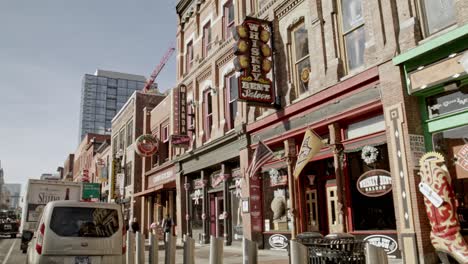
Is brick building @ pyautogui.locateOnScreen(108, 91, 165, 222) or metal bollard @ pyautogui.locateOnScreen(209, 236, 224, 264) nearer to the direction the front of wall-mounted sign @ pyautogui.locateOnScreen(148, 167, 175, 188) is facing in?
the metal bollard

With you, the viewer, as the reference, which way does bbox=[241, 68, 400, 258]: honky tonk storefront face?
facing the viewer and to the left of the viewer

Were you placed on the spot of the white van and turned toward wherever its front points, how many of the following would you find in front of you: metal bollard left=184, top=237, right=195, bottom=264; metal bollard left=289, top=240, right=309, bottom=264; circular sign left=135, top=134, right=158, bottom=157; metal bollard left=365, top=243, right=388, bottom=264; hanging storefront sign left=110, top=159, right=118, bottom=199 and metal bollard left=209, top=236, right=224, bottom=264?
2

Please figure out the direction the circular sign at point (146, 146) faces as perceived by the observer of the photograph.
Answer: facing the viewer

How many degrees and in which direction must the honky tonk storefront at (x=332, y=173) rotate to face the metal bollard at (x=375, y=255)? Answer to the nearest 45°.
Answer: approximately 45° to its left

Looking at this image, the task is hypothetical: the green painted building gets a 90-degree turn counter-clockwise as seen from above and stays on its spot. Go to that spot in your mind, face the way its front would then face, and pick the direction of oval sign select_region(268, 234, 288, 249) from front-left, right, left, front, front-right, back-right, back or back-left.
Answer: back

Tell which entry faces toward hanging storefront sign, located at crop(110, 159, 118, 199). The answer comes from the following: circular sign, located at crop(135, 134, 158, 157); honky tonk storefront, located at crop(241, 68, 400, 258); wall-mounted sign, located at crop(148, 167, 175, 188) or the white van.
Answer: the white van

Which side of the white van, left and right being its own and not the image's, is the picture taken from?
back

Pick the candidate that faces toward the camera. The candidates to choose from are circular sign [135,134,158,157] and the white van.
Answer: the circular sign

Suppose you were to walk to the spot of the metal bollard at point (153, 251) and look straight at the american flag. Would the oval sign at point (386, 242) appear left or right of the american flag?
right

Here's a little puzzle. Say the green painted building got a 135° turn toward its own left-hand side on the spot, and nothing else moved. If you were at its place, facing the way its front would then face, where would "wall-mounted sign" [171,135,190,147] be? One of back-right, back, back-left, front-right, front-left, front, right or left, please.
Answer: back-left

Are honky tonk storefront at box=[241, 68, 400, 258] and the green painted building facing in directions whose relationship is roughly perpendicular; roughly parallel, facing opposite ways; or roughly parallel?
roughly parallel

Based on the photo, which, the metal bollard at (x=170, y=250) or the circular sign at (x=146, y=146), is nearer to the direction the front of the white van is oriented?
the circular sign

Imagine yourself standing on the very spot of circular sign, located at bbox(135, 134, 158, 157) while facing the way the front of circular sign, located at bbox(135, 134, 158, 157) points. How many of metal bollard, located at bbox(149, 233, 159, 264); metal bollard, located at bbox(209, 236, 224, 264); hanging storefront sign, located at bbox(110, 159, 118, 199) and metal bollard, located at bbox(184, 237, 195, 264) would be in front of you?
3

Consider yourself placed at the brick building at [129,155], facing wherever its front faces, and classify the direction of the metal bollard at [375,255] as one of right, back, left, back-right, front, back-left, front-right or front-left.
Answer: front-left

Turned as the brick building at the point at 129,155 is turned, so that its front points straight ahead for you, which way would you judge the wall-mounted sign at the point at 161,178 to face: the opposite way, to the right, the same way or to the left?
the same way

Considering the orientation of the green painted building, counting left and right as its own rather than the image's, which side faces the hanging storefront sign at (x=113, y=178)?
right

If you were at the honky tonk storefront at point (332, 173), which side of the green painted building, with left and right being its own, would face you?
right

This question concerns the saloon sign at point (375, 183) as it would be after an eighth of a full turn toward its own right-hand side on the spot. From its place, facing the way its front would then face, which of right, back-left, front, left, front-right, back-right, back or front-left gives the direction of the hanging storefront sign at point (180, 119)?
front-right

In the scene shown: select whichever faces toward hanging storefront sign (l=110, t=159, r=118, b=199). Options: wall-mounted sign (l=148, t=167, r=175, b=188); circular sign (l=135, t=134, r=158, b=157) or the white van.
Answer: the white van
